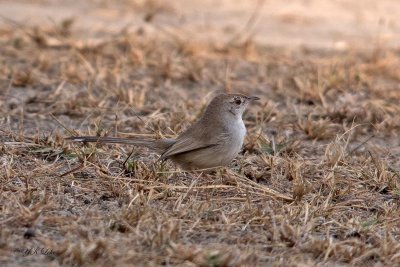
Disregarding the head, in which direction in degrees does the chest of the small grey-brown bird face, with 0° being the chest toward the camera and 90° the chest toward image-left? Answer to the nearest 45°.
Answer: approximately 270°
